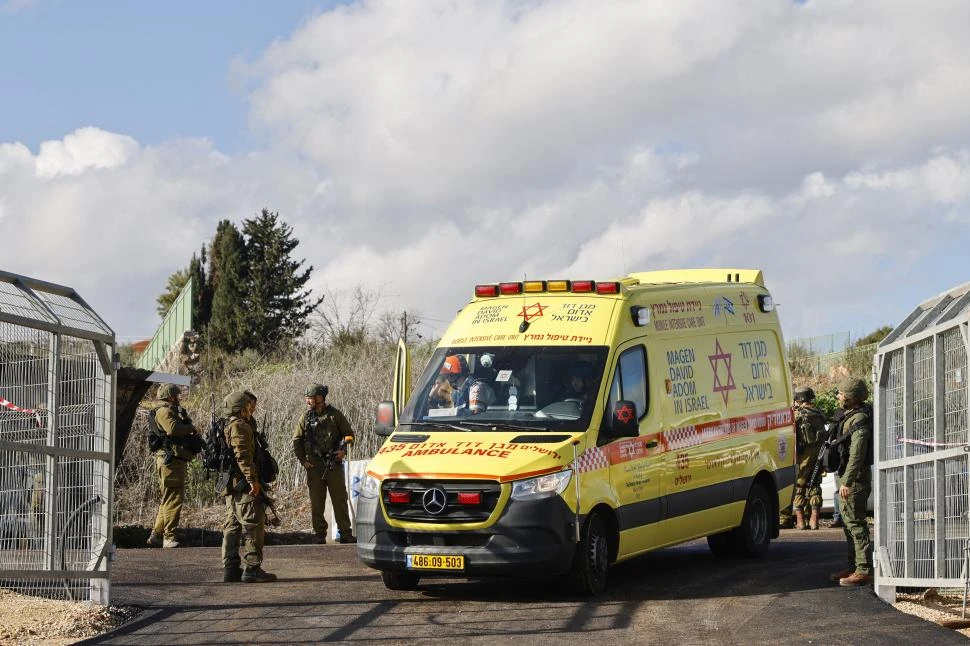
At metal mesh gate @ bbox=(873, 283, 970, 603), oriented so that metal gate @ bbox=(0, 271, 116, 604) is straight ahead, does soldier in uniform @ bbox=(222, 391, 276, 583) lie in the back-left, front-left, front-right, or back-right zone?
front-right

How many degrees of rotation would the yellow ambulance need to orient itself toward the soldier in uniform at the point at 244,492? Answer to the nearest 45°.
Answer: approximately 45° to its right

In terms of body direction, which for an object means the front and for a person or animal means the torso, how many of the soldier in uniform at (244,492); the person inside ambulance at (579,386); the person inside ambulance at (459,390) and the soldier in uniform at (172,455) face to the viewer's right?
2

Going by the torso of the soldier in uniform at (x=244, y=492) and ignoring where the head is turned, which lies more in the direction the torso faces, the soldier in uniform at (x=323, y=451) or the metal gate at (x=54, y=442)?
the soldier in uniform

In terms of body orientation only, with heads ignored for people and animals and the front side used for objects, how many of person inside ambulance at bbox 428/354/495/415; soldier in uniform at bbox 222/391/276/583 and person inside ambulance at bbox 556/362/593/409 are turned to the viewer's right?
1

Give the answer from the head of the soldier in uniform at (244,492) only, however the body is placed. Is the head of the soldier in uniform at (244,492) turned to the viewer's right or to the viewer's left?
to the viewer's right

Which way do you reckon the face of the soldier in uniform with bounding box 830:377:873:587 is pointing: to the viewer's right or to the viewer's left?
to the viewer's left

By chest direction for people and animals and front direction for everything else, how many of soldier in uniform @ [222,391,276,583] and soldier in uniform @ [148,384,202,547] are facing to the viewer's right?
2

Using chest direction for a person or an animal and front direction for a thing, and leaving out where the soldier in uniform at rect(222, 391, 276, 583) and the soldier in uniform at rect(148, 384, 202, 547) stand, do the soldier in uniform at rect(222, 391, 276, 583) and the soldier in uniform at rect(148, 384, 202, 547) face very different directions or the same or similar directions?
same or similar directions

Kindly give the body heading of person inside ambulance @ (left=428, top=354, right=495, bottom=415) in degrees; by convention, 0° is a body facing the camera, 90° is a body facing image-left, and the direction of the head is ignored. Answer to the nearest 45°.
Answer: approximately 45°

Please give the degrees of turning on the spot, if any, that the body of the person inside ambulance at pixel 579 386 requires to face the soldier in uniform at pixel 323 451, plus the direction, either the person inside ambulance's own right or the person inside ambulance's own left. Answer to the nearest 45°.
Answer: approximately 90° to the person inside ambulance's own right

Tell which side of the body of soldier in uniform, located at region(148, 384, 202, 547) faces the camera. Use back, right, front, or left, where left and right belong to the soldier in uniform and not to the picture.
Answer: right

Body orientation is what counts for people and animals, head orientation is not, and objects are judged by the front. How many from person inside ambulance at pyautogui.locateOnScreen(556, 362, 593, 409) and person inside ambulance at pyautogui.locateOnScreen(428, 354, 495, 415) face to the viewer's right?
0

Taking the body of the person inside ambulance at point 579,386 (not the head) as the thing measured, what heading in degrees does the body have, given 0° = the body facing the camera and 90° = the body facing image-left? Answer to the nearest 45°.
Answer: approximately 45°

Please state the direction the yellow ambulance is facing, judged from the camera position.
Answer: facing the viewer and to the left of the viewer

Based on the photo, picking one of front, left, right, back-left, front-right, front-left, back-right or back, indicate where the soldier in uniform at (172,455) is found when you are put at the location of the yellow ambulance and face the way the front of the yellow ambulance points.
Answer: right
